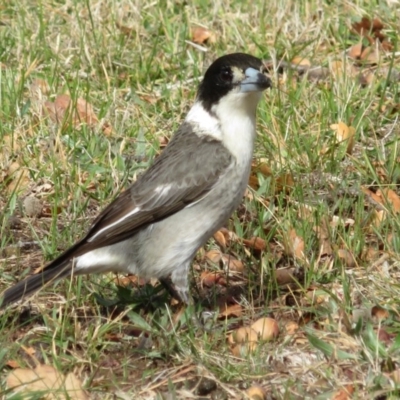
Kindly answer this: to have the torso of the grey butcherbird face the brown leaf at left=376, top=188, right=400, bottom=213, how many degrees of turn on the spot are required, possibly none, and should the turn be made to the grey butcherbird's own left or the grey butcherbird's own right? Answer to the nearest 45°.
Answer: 0° — it already faces it

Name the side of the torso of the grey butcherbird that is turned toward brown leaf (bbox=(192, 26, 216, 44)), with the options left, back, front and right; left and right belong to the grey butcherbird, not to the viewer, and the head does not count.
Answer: left

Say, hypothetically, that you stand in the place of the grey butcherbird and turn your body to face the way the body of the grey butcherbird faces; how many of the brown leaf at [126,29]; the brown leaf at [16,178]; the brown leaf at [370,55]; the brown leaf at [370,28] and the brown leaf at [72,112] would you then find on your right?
0

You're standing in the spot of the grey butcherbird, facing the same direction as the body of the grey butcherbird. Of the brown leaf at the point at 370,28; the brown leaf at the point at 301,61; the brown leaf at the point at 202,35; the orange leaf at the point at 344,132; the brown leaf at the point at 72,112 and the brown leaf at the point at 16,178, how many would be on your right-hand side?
0

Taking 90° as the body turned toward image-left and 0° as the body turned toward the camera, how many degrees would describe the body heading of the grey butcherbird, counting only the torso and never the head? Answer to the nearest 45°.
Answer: approximately 270°

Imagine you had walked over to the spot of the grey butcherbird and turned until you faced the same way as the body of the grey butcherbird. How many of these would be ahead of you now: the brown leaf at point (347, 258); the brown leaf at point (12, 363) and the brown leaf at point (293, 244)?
2

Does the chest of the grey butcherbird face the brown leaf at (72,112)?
no

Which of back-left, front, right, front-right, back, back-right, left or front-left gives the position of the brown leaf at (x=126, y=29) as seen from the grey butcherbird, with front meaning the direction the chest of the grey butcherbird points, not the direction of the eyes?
left

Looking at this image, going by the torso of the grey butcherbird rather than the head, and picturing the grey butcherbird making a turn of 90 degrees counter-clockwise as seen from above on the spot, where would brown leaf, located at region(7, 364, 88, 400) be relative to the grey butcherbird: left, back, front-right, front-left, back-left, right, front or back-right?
back-left

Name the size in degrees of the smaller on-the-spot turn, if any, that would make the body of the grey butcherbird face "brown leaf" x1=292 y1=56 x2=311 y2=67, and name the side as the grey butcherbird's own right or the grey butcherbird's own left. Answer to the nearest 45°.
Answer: approximately 45° to the grey butcherbird's own left

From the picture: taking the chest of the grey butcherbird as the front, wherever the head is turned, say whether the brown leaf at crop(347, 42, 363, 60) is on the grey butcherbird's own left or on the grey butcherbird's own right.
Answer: on the grey butcherbird's own left

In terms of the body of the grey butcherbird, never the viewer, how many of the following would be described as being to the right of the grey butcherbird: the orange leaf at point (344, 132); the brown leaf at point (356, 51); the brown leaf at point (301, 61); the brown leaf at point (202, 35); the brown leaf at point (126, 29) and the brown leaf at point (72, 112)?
0

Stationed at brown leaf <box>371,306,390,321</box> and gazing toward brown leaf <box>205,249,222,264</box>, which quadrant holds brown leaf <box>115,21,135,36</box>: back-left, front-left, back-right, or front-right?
front-right

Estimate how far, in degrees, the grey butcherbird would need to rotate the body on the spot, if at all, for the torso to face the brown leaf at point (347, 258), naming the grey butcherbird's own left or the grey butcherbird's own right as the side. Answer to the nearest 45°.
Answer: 0° — it already faces it

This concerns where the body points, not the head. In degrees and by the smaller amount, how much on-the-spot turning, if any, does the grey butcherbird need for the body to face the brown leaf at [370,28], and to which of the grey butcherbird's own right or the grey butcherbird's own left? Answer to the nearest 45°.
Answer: approximately 45° to the grey butcherbird's own left

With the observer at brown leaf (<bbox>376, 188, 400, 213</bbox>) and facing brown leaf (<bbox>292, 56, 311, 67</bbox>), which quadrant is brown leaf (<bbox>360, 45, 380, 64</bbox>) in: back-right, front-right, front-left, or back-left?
front-right
